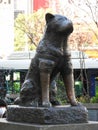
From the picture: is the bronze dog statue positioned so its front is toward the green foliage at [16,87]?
no

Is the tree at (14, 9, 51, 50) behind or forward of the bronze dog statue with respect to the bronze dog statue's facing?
behind
